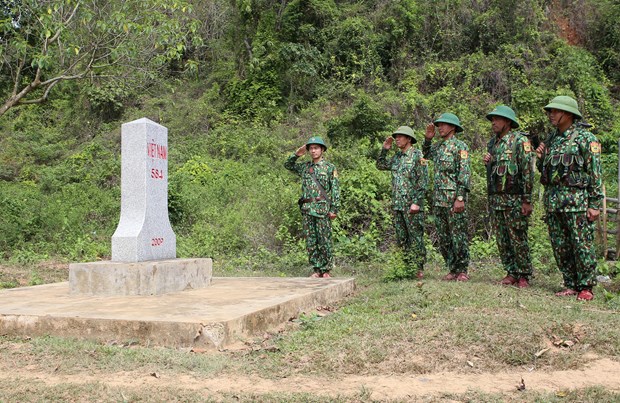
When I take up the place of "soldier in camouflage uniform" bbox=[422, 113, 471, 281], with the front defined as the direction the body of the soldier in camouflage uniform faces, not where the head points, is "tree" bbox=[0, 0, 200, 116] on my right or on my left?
on my right

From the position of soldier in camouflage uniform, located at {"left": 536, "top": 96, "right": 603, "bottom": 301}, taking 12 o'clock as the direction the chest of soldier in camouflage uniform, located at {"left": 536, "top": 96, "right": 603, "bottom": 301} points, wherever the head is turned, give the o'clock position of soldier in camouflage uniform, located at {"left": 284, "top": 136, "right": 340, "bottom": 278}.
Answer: soldier in camouflage uniform, located at {"left": 284, "top": 136, "right": 340, "bottom": 278} is roughly at 2 o'clock from soldier in camouflage uniform, located at {"left": 536, "top": 96, "right": 603, "bottom": 301}.

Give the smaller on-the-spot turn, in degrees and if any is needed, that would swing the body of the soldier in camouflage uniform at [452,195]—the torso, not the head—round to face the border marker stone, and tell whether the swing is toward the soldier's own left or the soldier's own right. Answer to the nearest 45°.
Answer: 0° — they already face it

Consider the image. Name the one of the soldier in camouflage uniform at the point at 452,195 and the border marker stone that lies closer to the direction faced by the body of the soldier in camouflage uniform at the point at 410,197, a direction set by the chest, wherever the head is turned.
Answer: the border marker stone

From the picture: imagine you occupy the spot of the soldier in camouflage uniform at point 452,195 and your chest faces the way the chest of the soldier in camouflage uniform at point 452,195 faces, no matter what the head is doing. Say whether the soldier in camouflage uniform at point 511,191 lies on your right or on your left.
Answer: on your left

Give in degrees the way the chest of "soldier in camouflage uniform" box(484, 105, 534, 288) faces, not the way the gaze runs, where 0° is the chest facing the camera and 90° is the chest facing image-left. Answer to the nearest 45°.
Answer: approximately 45°

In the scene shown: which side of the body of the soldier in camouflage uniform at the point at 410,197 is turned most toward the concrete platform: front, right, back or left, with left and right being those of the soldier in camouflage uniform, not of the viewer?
front

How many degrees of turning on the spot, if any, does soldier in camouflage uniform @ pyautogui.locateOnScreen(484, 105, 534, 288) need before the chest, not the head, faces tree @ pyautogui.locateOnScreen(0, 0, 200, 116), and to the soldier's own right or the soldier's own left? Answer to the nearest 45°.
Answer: approximately 45° to the soldier's own right

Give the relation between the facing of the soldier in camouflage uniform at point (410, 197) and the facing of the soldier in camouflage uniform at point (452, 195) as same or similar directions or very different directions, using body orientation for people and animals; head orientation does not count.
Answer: same or similar directions

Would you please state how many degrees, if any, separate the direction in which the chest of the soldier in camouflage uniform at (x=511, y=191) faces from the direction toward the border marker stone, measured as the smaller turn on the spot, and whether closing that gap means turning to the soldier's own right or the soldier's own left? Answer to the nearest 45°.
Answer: approximately 45° to the soldier's own right

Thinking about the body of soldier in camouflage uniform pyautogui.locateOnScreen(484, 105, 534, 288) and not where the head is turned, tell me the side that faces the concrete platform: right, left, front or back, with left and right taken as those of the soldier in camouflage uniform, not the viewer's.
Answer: front

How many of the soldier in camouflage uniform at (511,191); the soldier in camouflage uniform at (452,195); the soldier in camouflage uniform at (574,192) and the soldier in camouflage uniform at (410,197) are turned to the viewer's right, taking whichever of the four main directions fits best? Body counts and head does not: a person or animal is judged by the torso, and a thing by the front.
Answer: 0

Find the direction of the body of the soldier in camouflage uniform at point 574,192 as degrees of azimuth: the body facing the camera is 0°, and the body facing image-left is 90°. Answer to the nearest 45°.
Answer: approximately 45°
